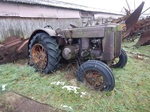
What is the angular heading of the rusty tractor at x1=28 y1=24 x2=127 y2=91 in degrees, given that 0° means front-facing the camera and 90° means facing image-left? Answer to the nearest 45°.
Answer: approximately 315°
